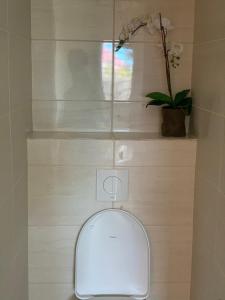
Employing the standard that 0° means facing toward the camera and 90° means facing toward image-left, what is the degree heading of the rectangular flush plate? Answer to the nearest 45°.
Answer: approximately 0°
